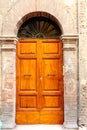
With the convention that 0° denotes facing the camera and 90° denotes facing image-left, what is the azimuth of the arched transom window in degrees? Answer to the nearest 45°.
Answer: approximately 0°
